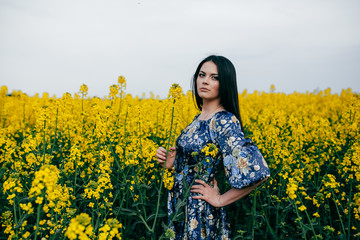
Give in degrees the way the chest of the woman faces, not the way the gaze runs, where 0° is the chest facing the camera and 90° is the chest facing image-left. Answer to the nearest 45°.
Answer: approximately 45°
